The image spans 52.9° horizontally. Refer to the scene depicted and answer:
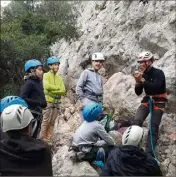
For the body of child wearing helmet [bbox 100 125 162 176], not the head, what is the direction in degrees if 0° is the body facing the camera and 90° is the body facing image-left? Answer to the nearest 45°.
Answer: approximately 180°

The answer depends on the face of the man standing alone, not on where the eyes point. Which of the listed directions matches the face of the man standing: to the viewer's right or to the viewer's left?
to the viewer's left

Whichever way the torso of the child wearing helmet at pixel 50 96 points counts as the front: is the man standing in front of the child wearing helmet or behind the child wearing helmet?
in front

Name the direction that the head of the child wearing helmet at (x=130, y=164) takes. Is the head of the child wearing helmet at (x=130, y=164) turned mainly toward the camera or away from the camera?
away from the camera

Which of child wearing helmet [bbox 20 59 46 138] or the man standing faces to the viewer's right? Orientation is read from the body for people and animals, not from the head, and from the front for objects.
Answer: the child wearing helmet

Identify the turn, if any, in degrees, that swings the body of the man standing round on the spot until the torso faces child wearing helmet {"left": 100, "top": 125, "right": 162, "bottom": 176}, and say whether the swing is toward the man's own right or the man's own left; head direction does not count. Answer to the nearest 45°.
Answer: approximately 45° to the man's own left

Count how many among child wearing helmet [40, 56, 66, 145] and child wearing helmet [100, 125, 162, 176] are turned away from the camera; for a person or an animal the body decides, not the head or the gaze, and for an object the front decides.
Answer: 1

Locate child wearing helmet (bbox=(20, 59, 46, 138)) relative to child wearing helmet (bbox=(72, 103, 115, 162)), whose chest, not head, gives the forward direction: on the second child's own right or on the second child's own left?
on the second child's own left

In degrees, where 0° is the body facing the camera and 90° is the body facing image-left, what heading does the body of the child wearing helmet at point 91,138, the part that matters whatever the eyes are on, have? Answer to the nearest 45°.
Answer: approximately 225°

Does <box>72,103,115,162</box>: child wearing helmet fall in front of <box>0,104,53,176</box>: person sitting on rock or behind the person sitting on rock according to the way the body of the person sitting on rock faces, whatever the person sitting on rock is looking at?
in front
